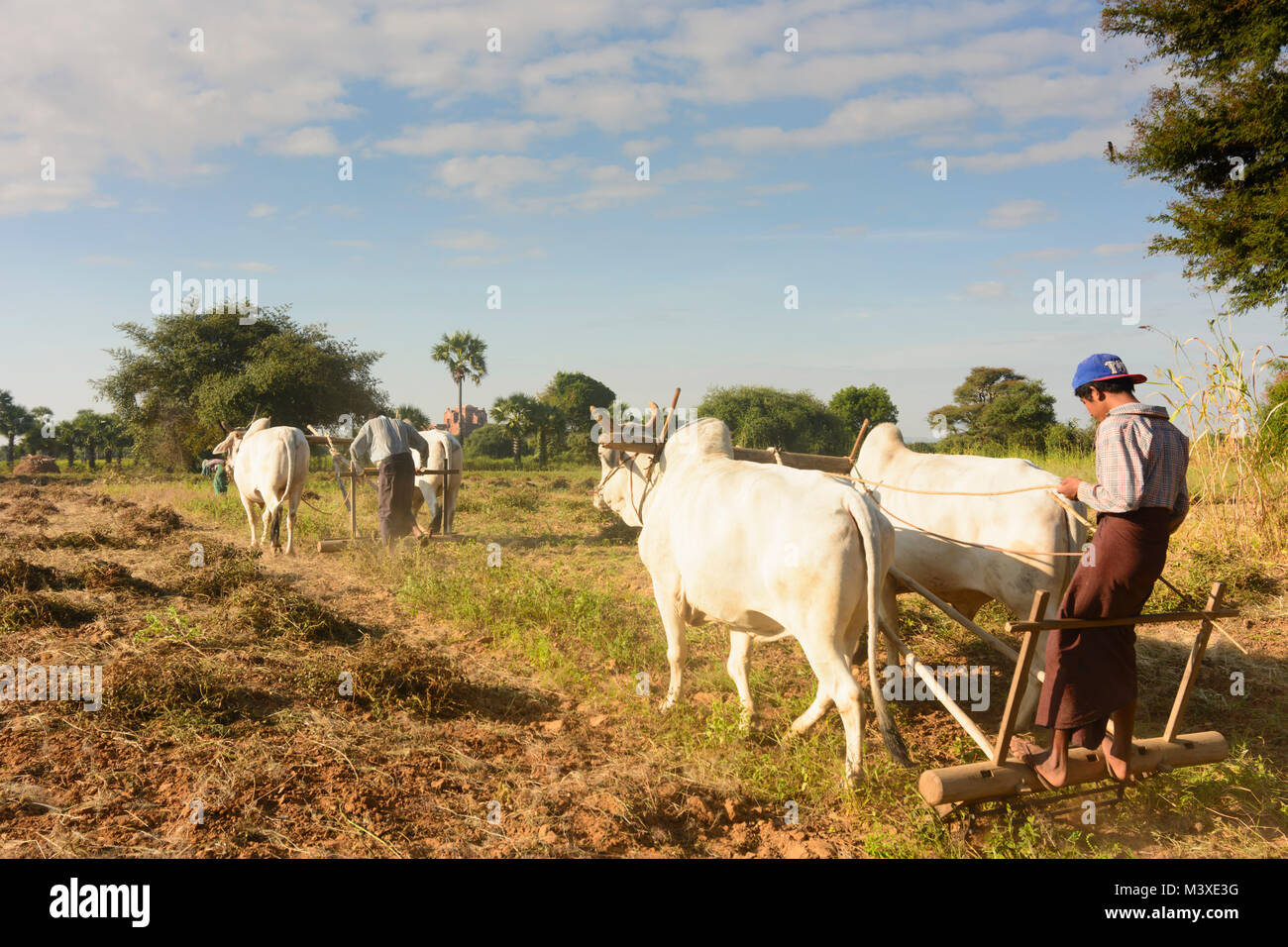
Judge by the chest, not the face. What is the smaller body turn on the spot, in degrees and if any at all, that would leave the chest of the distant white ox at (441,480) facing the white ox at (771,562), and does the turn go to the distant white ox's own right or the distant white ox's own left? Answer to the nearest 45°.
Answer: approximately 180°

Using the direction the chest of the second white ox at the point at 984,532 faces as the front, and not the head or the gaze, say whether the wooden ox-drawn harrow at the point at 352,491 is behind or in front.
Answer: in front

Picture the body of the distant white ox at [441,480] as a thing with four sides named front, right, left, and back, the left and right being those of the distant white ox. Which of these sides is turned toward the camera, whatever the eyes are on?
back

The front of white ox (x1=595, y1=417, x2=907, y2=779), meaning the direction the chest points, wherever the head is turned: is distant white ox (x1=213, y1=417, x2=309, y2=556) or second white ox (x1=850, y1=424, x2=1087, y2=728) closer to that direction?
the distant white ox

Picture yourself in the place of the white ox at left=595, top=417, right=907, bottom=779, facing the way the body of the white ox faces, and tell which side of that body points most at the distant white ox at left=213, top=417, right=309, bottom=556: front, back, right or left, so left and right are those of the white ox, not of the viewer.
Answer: front

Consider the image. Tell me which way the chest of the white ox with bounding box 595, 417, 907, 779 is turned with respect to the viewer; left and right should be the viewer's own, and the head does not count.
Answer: facing away from the viewer and to the left of the viewer

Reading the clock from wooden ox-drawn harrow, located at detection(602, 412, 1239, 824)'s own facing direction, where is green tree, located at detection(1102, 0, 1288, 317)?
The green tree is roughly at 2 o'clock from the wooden ox-drawn harrow.

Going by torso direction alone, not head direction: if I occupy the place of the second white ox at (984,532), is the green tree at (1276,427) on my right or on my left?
on my right

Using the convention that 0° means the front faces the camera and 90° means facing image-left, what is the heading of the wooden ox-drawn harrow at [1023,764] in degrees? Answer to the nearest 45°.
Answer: approximately 135°

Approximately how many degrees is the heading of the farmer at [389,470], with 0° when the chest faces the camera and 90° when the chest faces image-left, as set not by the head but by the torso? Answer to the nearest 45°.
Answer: approximately 180°

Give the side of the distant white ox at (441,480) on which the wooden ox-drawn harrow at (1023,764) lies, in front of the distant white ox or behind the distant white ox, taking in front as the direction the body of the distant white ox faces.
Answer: behind
